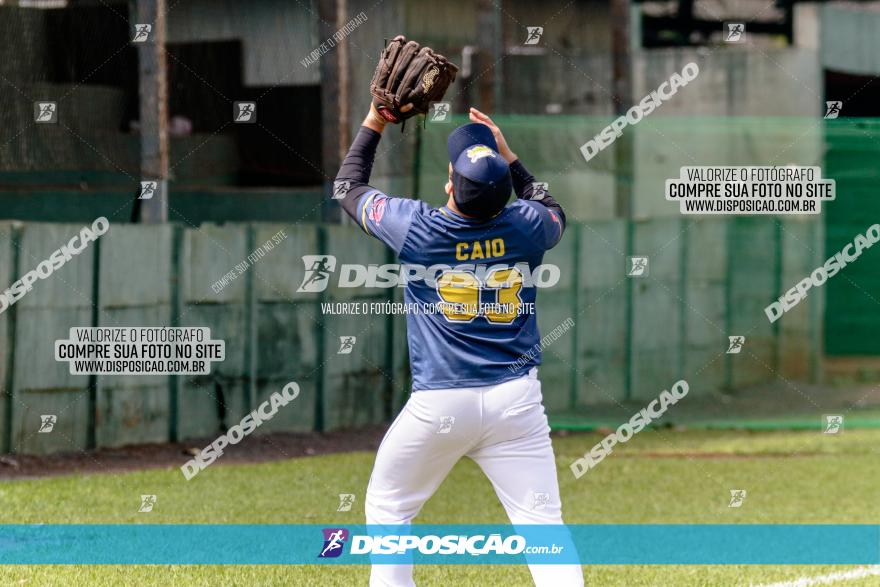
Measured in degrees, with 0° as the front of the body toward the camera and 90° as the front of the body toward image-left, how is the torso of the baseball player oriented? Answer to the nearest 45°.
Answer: approximately 180°
